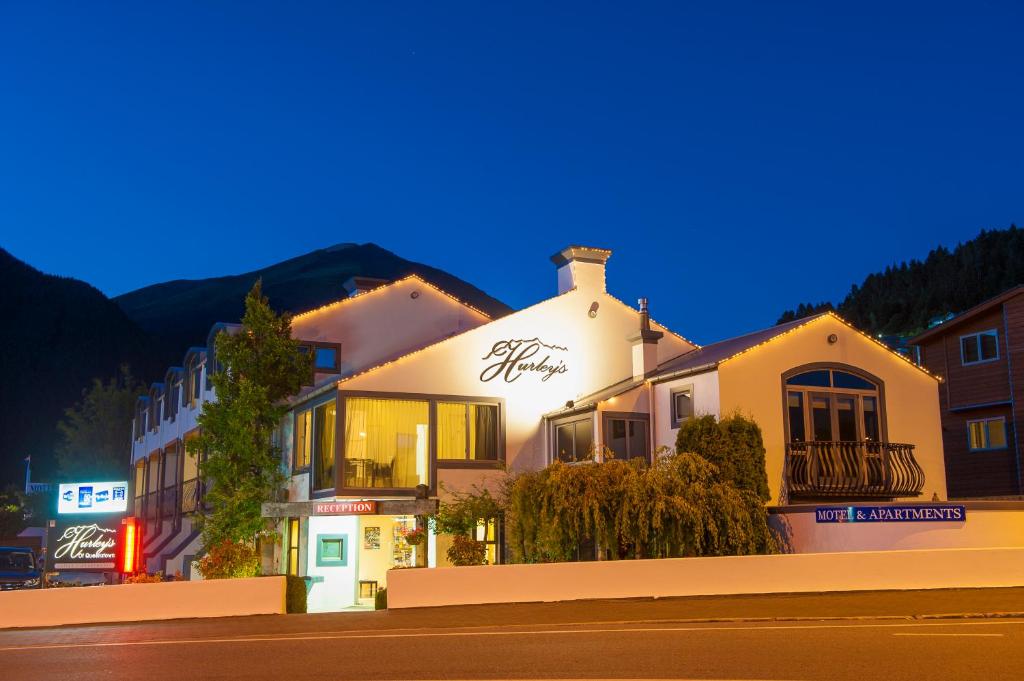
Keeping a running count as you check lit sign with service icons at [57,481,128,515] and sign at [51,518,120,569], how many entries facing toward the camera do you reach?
2

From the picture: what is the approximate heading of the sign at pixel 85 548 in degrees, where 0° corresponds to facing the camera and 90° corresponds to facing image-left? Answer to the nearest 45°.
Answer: approximately 0°

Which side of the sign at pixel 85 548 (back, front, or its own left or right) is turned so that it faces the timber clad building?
left

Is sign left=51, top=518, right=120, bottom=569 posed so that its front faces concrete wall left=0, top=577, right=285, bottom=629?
yes

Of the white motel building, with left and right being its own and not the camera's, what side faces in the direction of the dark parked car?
right

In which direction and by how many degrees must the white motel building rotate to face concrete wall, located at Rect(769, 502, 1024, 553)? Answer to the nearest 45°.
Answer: approximately 45° to its left

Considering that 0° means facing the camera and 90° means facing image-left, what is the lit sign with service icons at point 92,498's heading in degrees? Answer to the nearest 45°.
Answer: approximately 0°
